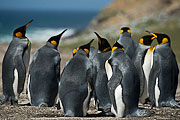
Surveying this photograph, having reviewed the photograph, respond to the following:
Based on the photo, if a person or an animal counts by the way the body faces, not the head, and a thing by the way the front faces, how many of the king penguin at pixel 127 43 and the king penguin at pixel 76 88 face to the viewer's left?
0

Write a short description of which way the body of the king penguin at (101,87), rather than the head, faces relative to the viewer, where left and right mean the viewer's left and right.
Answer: facing away from the viewer and to the left of the viewer

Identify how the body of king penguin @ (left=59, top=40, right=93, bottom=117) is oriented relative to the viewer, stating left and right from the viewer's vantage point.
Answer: facing away from the viewer and to the right of the viewer

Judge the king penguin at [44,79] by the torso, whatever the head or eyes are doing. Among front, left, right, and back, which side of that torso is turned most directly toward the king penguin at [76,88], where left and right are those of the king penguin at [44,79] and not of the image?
right

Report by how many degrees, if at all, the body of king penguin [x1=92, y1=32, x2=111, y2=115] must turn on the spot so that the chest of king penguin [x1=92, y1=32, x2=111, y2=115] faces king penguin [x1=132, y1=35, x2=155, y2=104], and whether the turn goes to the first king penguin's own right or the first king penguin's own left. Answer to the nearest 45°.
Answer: approximately 90° to the first king penguin's own right

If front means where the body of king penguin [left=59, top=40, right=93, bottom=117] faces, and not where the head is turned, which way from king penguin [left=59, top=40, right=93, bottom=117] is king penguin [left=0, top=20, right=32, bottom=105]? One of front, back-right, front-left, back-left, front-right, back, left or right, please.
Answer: left

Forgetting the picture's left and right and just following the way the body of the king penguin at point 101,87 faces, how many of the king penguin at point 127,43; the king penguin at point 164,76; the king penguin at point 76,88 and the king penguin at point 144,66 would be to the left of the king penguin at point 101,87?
1

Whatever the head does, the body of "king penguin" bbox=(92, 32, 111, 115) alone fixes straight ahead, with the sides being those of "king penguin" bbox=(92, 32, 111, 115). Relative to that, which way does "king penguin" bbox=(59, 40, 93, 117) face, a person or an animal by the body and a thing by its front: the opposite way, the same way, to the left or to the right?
to the right

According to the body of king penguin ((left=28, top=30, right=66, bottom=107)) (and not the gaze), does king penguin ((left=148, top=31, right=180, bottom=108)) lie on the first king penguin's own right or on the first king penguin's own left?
on the first king penguin's own right

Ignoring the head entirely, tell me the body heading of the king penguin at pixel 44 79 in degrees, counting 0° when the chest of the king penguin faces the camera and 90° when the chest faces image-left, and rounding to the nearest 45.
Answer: approximately 225°
